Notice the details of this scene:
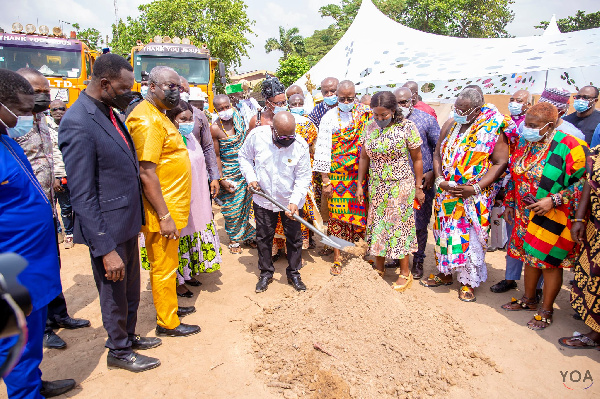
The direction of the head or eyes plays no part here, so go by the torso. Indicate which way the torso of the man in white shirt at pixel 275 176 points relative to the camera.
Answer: toward the camera

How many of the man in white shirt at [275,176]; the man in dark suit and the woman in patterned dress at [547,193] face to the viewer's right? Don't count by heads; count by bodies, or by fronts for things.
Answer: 1

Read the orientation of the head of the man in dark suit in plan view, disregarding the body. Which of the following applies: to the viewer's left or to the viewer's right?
to the viewer's right

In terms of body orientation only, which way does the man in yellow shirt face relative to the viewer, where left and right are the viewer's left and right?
facing to the right of the viewer

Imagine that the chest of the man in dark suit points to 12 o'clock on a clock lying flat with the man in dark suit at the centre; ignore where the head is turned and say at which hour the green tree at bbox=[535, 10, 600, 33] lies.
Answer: The green tree is roughly at 11 o'clock from the man in dark suit.

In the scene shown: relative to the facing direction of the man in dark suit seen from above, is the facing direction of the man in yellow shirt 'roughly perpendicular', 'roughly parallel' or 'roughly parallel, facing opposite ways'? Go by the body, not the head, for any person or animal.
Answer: roughly parallel

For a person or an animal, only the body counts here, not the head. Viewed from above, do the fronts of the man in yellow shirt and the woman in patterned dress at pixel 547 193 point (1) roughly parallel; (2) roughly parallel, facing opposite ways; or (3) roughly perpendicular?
roughly parallel, facing opposite ways

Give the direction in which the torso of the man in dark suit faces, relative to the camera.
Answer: to the viewer's right

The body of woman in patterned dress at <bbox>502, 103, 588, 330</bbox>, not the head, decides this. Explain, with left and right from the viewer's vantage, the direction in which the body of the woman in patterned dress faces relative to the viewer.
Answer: facing the viewer and to the left of the viewer

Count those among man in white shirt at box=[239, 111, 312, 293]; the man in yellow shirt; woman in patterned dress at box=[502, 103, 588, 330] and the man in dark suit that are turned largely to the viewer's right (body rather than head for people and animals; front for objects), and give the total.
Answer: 2

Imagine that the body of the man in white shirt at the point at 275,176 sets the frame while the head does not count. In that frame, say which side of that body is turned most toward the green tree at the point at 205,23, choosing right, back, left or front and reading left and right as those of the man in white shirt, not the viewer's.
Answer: back

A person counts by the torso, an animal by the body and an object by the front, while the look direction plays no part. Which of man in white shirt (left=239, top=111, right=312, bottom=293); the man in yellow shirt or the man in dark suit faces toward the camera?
the man in white shirt

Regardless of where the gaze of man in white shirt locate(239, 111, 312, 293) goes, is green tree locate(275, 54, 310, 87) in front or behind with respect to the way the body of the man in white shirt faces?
behind

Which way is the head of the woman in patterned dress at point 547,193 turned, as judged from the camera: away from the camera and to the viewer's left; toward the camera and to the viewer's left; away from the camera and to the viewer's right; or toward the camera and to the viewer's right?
toward the camera and to the viewer's left

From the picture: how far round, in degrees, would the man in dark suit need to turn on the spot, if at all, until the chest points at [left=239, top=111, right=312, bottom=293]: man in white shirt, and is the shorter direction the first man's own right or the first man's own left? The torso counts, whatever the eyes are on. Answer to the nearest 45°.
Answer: approximately 45° to the first man's own left

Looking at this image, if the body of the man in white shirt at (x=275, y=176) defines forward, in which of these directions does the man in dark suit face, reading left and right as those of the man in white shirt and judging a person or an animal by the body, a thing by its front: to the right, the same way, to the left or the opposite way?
to the left

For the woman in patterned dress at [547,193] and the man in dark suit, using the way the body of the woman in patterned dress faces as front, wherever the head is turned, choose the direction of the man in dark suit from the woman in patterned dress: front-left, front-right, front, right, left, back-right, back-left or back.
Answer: front
